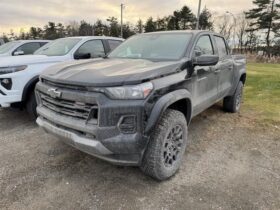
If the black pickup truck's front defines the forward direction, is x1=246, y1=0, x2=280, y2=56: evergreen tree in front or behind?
behind

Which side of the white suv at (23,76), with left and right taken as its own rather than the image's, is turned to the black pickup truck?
left

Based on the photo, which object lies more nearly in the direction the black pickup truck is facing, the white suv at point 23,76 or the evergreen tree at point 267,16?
the white suv

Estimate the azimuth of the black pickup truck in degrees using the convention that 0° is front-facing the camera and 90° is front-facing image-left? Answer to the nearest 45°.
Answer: approximately 45°

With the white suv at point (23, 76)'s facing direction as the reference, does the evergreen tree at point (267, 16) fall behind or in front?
behind

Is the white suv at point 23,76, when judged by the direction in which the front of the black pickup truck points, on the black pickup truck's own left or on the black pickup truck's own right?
on the black pickup truck's own right

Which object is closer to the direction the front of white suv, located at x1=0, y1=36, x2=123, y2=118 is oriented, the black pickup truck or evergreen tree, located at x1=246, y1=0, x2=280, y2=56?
the black pickup truck

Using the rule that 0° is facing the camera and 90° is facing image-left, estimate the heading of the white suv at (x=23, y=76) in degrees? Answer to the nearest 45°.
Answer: approximately 45°
